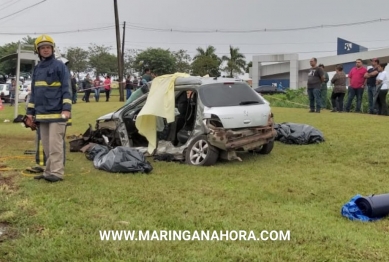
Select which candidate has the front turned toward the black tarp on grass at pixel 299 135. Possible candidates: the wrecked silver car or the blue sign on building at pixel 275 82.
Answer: the blue sign on building

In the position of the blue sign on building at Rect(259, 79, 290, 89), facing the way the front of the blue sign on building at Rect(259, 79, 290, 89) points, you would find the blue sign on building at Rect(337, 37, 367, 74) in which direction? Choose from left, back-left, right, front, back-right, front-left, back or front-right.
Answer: left

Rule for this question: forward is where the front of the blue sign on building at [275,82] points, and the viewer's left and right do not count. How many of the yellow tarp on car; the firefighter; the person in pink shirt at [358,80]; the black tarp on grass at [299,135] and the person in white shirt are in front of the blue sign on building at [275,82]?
5

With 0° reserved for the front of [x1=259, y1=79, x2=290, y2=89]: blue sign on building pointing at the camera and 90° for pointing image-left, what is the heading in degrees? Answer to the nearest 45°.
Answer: approximately 0°

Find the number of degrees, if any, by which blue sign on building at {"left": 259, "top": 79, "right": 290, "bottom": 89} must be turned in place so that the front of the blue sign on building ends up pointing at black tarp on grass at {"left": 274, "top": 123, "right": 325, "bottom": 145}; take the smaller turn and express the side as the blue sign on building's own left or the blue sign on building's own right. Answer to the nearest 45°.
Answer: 0° — it already faces it

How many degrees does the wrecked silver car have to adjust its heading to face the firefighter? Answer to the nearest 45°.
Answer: approximately 90° to its left
